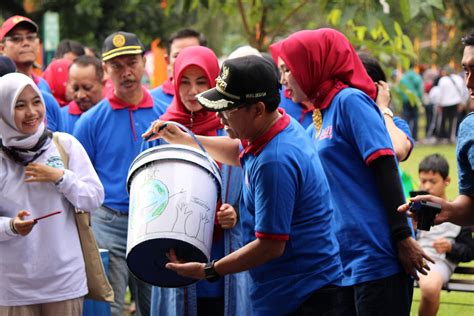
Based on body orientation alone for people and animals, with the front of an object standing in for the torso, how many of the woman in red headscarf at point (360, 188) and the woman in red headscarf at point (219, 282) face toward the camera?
1

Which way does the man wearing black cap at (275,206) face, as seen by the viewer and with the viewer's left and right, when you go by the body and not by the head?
facing to the left of the viewer

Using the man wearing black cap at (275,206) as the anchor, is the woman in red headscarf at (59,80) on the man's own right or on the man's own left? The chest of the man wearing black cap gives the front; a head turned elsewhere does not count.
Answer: on the man's own right

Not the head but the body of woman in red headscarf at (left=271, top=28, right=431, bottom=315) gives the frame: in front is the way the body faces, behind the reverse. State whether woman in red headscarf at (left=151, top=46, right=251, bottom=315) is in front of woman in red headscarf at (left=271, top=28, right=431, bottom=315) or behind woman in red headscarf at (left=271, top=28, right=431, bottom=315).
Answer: in front

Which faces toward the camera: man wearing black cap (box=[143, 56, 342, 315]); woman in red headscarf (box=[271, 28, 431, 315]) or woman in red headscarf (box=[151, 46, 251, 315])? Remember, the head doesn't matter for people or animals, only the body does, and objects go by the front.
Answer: woman in red headscarf (box=[151, 46, 251, 315])

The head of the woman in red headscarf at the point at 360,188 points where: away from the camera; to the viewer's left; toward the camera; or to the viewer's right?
to the viewer's left

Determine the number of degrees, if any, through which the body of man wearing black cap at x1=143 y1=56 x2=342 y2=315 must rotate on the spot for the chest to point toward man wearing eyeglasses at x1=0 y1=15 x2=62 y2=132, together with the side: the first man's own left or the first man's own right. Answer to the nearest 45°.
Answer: approximately 45° to the first man's own right

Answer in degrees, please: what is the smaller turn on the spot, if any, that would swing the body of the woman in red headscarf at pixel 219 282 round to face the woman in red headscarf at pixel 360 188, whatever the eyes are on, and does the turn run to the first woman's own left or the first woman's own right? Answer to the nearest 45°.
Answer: approximately 45° to the first woman's own left

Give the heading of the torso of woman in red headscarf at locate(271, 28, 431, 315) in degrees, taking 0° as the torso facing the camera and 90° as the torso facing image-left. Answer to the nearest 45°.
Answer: approximately 90°

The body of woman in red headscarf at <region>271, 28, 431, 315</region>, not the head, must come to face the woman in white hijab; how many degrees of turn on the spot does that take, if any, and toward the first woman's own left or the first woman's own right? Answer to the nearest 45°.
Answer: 0° — they already face them

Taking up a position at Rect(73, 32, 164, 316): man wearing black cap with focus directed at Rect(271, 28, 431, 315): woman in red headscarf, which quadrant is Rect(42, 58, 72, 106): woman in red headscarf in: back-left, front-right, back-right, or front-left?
back-left

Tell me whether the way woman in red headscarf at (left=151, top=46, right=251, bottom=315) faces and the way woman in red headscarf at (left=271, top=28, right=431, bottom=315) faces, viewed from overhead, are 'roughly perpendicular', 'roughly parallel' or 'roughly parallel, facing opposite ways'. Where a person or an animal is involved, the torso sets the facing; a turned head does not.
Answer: roughly perpendicular
